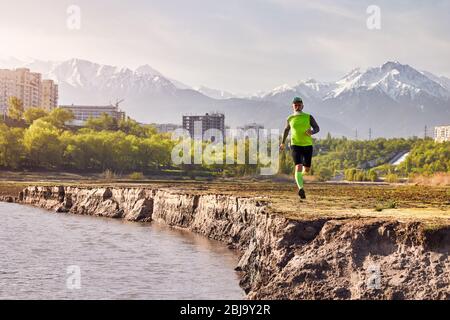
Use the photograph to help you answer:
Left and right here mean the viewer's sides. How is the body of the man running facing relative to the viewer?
facing the viewer
